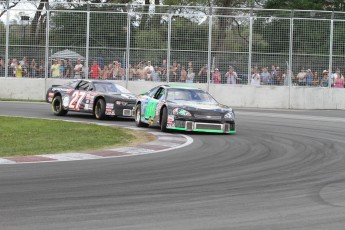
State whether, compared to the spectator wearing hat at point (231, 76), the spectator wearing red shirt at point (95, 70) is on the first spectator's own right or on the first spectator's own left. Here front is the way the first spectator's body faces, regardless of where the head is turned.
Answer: on the first spectator's own right

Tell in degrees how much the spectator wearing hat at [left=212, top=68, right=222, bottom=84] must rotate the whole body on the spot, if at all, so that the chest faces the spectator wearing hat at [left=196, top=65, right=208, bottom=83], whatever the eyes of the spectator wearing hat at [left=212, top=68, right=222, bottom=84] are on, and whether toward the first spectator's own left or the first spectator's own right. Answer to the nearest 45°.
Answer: approximately 90° to the first spectator's own right

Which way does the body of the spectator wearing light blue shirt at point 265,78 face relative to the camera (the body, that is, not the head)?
toward the camera

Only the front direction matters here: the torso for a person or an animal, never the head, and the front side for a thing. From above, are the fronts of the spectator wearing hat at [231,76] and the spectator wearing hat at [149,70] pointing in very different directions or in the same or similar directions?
same or similar directions

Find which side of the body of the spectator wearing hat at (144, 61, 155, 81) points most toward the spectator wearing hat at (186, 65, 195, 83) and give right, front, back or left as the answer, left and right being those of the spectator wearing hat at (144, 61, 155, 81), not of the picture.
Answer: left

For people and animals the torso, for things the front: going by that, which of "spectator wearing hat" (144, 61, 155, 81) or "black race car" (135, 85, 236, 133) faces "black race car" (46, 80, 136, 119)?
the spectator wearing hat

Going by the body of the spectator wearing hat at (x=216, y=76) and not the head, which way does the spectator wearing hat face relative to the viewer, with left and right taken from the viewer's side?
facing the viewer

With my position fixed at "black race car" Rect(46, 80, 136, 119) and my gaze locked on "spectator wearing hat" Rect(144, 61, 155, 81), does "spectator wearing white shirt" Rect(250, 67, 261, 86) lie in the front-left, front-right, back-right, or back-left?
front-right

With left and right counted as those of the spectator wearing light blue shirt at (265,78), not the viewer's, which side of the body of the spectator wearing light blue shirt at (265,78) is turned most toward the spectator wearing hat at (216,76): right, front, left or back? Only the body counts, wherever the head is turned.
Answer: right

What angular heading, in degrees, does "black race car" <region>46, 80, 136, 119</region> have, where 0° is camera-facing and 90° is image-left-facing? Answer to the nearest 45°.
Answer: approximately 315°

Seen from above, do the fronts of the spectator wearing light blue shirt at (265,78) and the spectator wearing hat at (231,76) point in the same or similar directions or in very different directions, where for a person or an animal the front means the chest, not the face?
same or similar directions

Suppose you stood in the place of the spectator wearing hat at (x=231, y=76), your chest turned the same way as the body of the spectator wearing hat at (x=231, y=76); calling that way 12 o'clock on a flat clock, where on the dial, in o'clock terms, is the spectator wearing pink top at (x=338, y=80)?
the spectator wearing pink top at (x=338, y=80) is roughly at 9 o'clock from the spectator wearing hat at (x=231, y=76).

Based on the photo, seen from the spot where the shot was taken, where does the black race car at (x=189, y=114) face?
facing the viewer and to the right of the viewer

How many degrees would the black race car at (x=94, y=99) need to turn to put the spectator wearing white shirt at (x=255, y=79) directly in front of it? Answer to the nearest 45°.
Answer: approximately 90° to its left

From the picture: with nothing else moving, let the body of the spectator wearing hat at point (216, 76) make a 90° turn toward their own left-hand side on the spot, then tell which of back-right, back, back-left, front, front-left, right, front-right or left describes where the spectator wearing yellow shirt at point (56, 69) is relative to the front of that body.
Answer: back
